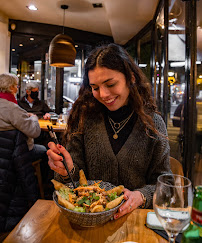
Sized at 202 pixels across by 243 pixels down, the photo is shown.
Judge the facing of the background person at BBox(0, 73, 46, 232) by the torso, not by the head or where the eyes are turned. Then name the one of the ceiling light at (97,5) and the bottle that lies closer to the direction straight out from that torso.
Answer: the ceiling light

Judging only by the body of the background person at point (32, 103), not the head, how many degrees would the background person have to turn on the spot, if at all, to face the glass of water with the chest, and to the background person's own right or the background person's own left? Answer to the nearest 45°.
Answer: approximately 45° to the background person's own right

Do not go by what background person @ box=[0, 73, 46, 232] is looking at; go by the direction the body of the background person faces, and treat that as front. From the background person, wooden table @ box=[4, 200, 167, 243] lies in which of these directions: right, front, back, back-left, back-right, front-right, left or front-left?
back-right

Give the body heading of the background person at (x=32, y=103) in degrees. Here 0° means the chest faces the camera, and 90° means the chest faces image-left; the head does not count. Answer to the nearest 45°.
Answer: approximately 315°

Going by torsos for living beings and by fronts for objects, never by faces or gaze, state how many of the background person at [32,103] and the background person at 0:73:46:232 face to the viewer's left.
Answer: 0

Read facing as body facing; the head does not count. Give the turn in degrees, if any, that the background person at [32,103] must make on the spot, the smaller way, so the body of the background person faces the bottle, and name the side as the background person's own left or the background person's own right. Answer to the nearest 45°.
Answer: approximately 45° to the background person's own right

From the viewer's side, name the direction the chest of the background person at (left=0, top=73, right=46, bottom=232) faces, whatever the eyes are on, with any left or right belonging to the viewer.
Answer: facing away from the viewer and to the right of the viewer

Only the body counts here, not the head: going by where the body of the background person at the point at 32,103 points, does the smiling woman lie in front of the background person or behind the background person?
in front

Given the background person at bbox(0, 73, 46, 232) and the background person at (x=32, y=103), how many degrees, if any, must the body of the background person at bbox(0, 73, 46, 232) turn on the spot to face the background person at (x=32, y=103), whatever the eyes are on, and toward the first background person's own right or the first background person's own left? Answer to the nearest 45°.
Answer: approximately 45° to the first background person's own left

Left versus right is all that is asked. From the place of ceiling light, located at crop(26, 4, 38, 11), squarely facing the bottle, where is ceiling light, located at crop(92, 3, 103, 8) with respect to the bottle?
left

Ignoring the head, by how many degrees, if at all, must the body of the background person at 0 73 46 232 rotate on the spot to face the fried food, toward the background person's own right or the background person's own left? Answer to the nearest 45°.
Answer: approximately 135° to the background person's own right

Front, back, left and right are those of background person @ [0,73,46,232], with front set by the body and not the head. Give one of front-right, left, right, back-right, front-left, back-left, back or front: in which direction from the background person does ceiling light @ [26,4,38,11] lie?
front-left
